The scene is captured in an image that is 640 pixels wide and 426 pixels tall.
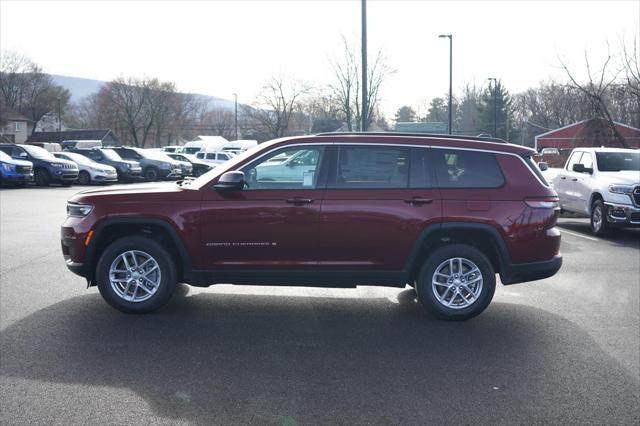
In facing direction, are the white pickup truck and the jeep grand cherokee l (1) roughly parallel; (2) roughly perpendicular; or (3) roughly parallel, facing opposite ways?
roughly perpendicular

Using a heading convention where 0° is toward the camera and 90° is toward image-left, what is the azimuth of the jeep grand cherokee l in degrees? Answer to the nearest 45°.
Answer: approximately 90°

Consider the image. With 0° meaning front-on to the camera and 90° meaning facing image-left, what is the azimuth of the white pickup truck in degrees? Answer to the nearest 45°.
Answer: approximately 315°

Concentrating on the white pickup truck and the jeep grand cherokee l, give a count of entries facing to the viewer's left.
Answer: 1

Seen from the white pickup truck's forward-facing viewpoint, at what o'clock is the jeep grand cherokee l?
The jeep grand cherokee l is roughly at 2 o'clock from the white pickup truck.

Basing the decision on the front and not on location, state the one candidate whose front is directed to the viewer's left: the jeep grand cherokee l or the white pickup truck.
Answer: the jeep grand cherokee l

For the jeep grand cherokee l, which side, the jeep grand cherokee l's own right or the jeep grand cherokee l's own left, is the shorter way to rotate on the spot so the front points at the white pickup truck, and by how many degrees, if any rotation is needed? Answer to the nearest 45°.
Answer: approximately 135° to the jeep grand cherokee l's own right
